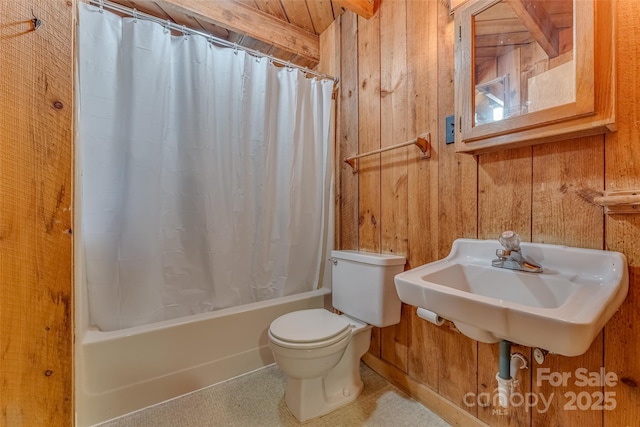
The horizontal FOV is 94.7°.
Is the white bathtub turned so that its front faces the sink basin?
yes

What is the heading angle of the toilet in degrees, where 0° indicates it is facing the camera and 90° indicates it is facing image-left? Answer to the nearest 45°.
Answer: approximately 45°

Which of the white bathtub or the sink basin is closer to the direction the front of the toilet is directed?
the white bathtub

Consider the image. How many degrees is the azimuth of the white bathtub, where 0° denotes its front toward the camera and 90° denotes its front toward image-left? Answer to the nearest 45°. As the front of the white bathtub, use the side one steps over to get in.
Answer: approximately 315°
